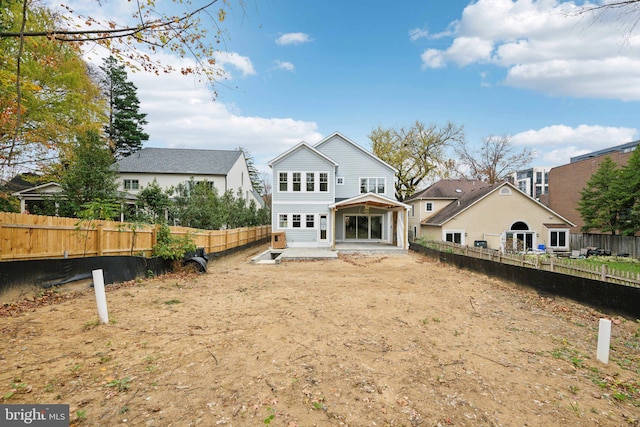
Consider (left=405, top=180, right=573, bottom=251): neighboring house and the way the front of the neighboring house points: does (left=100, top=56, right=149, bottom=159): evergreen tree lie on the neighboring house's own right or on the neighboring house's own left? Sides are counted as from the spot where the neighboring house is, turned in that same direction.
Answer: on the neighboring house's own left

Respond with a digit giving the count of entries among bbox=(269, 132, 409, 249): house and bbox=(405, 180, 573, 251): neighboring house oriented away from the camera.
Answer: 2

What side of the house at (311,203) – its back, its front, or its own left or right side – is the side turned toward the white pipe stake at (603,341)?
back

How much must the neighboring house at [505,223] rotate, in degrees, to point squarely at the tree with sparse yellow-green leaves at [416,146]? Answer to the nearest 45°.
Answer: approximately 45° to its left

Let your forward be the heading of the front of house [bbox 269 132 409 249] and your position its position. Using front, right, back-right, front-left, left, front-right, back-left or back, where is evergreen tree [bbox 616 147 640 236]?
right

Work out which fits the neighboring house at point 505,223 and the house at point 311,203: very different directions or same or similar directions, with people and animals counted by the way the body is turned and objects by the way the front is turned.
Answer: same or similar directions

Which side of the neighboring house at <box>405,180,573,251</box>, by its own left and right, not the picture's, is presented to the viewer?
back

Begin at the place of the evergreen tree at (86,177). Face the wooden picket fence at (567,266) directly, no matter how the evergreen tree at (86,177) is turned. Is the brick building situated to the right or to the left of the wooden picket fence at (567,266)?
left

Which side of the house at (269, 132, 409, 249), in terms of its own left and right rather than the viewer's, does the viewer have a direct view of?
back

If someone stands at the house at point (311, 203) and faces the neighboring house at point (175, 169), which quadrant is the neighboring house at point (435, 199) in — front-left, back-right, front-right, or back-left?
back-right

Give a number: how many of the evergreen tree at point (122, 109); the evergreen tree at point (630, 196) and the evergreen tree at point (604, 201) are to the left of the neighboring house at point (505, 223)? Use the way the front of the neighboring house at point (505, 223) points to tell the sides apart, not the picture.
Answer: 1

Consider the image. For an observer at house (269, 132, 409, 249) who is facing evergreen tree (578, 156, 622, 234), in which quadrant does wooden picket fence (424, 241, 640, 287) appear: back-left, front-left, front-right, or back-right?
front-right

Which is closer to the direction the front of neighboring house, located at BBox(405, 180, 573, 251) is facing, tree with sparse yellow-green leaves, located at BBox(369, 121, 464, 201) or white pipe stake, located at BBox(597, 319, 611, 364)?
the tree with sparse yellow-green leaves
